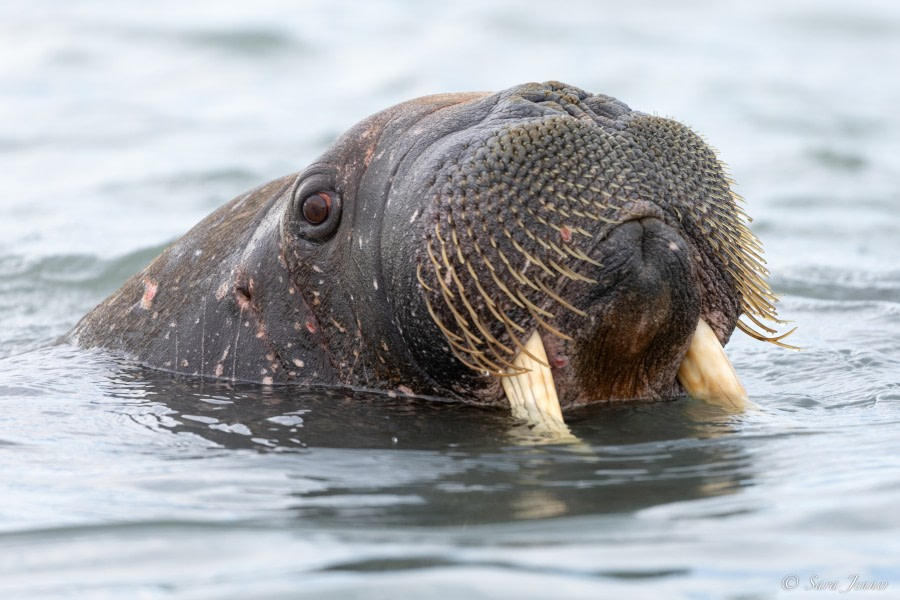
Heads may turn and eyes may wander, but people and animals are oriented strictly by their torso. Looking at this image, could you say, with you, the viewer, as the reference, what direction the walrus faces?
facing the viewer and to the right of the viewer
